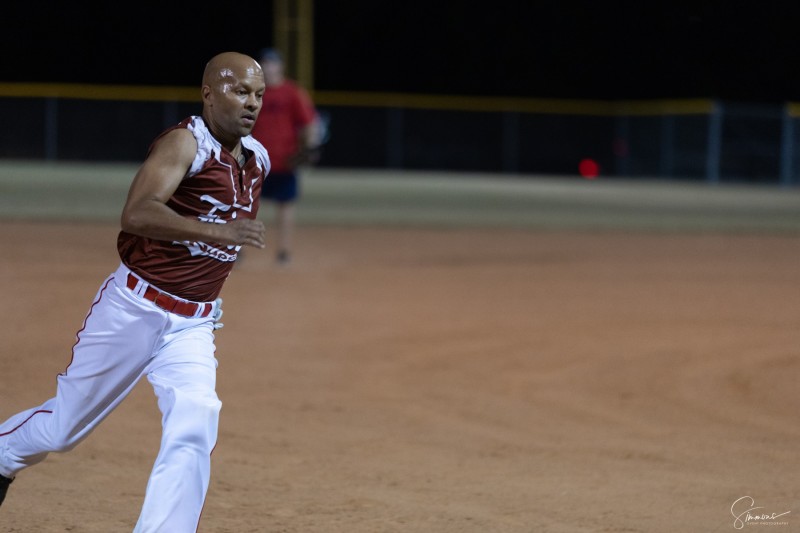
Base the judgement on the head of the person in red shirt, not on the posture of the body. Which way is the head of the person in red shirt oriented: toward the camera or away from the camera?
toward the camera

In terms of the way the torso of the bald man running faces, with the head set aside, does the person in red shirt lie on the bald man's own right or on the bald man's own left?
on the bald man's own left

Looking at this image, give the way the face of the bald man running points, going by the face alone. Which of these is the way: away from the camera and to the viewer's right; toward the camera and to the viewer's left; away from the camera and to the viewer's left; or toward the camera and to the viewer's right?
toward the camera and to the viewer's right

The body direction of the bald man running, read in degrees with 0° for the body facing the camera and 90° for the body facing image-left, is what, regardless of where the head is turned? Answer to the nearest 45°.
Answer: approximately 315°
